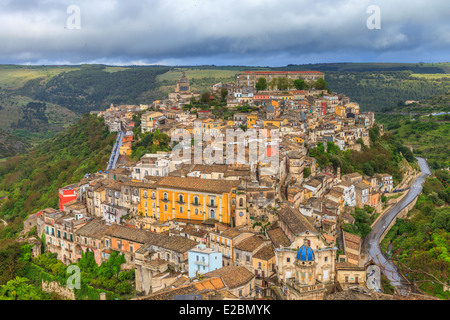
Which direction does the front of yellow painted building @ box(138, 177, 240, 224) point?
toward the camera

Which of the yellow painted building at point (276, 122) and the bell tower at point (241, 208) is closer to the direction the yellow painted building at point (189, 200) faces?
the bell tower

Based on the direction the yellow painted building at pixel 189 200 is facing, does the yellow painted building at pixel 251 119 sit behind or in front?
behind

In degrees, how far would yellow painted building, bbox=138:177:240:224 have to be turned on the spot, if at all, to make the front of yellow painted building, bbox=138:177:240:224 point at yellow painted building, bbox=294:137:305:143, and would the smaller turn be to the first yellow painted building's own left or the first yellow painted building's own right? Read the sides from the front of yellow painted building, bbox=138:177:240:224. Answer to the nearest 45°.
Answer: approximately 135° to the first yellow painted building's own left

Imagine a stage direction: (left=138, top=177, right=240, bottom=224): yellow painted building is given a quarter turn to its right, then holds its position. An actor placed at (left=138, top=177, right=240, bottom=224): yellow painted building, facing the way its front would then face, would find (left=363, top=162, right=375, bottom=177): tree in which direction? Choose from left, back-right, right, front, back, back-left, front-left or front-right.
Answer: back-right

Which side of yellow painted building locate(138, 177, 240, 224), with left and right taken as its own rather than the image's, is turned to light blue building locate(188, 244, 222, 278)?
front

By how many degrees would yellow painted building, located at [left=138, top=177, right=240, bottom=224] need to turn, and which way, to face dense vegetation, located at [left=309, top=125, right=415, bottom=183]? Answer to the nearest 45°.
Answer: approximately 135° to its left

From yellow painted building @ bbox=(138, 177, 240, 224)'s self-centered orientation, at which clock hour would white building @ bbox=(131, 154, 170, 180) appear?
The white building is roughly at 5 o'clock from the yellow painted building.

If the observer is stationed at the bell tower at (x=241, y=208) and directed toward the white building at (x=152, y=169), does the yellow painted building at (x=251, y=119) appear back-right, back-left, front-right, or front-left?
front-right

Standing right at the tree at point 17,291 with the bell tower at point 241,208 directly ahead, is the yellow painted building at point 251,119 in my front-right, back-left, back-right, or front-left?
front-left

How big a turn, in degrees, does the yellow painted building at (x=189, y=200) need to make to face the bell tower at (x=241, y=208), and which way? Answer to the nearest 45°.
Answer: approximately 45° to its left

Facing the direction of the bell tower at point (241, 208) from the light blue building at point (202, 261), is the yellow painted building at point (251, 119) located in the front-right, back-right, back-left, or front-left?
front-left

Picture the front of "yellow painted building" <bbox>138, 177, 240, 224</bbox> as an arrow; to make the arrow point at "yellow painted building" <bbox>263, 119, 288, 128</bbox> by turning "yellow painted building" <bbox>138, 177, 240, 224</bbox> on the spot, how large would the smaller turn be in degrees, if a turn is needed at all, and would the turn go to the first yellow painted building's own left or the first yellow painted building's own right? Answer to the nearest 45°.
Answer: approximately 135° to the first yellow painted building's own left

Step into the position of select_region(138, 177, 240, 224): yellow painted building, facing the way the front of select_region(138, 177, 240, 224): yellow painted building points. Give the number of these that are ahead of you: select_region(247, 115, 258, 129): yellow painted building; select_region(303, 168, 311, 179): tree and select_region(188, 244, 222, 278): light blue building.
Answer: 1
